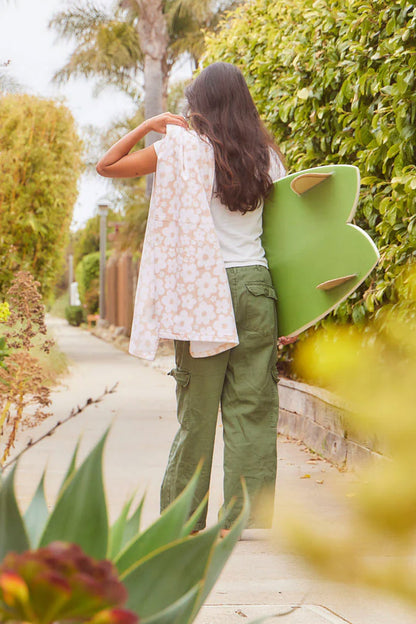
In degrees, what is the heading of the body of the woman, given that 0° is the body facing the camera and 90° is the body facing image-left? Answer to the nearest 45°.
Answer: approximately 135°

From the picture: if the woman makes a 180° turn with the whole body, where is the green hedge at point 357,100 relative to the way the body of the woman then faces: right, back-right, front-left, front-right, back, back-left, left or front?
left

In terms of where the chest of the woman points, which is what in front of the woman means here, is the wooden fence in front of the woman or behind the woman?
in front

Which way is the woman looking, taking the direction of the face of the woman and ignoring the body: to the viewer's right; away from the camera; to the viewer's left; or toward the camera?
away from the camera

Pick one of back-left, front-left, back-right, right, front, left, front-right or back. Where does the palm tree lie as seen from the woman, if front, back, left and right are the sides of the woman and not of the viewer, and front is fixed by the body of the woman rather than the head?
front-right

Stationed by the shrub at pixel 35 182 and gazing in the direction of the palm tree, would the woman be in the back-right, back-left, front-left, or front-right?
back-right

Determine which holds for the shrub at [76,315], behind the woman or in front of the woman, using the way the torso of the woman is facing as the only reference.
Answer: in front

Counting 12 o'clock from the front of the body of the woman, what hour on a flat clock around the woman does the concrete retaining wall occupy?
The concrete retaining wall is roughly at 2 o'clock from the woman.
